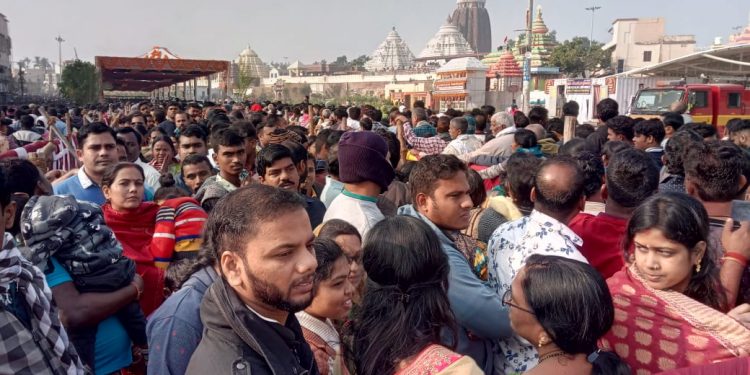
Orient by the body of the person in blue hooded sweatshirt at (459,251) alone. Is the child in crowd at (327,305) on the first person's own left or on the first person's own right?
on the first person's own right

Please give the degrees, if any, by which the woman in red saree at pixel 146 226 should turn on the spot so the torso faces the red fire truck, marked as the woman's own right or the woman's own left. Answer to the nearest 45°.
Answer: approximately 90° to the woman's own left

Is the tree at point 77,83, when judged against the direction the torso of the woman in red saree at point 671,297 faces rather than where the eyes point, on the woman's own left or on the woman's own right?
on the woman's own right

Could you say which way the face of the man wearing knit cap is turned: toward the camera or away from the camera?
away from the camera

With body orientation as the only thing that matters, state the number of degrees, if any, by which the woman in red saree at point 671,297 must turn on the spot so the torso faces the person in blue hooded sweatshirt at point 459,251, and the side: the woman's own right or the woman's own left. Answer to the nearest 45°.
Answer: approximately 45° to the woman's own right

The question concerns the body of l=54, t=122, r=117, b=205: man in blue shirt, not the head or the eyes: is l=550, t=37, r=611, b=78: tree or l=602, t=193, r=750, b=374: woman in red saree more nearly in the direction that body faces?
the woman in red saree

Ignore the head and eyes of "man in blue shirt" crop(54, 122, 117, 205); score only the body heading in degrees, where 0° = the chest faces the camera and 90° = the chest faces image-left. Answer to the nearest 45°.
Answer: approximately 315°
